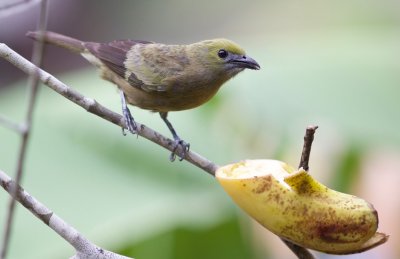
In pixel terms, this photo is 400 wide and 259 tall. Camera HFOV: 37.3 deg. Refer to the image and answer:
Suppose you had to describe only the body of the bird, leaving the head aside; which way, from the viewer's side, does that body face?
to the viewer's right
